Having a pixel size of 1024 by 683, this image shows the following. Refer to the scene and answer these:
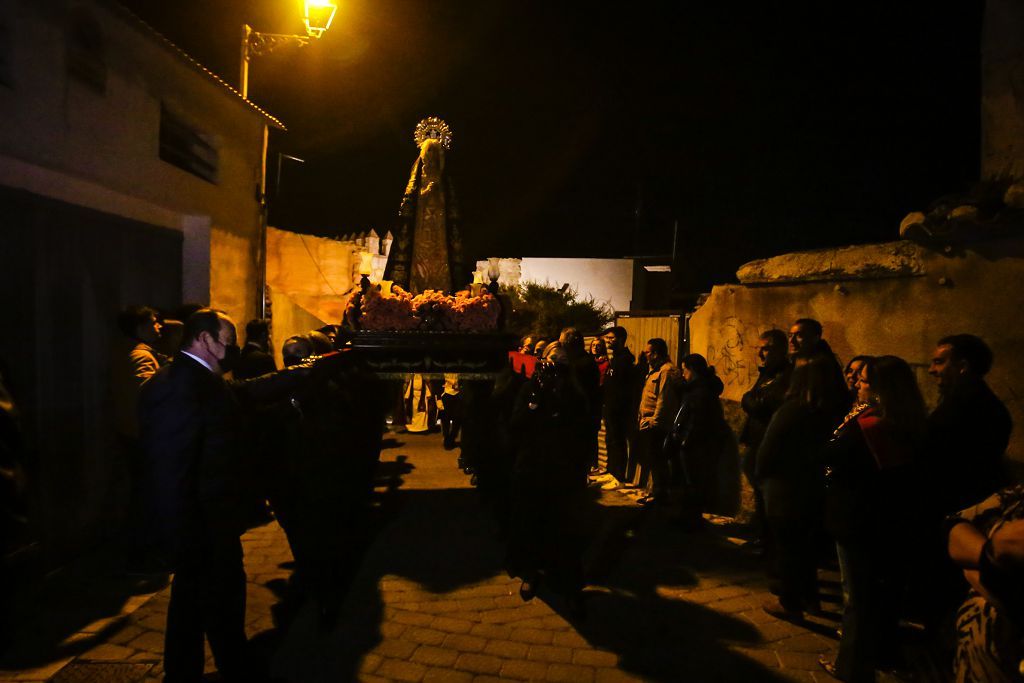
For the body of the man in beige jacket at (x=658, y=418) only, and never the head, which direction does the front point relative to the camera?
to the viewer's left

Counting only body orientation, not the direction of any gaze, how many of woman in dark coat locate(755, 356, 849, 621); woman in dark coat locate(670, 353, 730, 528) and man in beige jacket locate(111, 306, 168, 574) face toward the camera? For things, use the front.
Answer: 0

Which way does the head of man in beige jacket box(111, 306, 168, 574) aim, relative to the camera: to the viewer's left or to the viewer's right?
to the viewer's right

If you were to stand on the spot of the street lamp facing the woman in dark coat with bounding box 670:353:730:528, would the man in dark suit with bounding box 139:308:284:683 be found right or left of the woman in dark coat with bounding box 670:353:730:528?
right

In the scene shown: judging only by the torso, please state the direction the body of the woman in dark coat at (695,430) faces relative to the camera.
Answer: to the viewer's left

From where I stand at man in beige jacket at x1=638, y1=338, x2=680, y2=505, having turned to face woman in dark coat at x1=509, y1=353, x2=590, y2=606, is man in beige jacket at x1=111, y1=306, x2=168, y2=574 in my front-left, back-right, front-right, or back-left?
front-right

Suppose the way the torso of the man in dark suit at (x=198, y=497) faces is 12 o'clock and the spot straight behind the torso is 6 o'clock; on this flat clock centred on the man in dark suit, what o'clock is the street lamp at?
The street lamp is roughly at 9 o'clock from the man in dark suit.

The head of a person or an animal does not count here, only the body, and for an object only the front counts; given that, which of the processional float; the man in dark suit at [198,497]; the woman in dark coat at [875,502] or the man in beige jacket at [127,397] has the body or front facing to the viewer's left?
the woman in dark coat

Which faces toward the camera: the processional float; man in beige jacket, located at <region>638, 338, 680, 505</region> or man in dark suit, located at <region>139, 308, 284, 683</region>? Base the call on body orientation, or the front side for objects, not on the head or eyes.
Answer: the processional float

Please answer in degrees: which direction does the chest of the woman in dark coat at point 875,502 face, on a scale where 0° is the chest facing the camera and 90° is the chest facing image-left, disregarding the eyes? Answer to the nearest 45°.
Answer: approximately 90°

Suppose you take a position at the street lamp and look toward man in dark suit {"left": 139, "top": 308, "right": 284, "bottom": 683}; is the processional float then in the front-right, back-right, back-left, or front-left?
front-left

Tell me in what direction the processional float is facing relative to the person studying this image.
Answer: facing the viewer

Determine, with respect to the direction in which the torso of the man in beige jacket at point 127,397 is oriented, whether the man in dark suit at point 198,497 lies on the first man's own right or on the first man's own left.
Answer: on the first man's own right

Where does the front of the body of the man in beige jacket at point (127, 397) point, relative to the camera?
to the viewer's right
